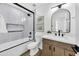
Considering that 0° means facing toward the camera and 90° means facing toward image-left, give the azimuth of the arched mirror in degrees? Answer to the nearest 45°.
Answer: approximately 45°

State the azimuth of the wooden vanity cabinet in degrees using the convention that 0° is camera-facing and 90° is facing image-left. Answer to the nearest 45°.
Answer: approximately 45°

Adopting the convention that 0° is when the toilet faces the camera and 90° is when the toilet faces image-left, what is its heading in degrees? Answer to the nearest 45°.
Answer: approximately 45°
